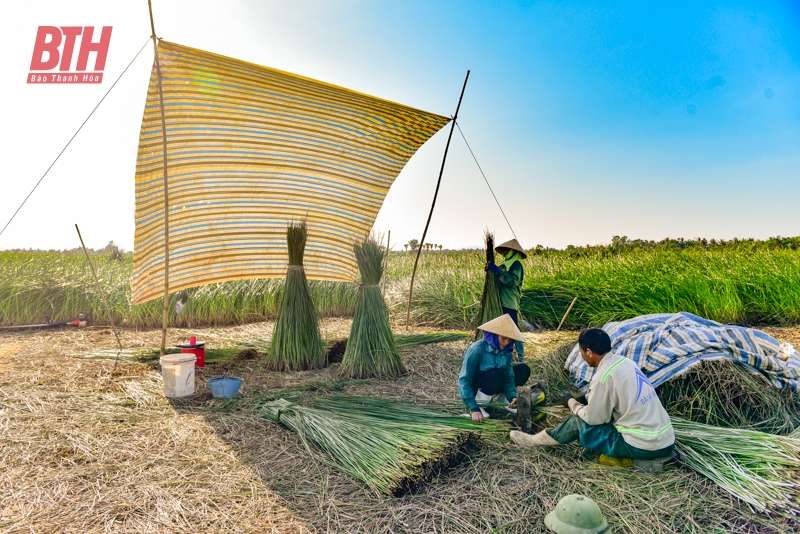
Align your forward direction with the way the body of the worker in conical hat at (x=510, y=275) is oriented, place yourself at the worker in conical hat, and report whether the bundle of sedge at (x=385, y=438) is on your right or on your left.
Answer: on your left

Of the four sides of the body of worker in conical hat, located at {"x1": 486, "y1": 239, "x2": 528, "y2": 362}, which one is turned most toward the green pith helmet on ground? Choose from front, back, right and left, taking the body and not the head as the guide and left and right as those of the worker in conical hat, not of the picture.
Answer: left

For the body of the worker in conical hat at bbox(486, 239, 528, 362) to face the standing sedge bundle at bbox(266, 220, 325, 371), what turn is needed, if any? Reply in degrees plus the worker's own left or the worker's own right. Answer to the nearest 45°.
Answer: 0° — they already face it

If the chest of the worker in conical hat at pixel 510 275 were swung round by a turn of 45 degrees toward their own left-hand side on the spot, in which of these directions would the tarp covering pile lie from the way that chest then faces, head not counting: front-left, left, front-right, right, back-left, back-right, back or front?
left

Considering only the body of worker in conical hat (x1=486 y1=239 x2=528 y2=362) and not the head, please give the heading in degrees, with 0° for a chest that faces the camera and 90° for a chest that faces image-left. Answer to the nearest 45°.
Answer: approximately 90°
